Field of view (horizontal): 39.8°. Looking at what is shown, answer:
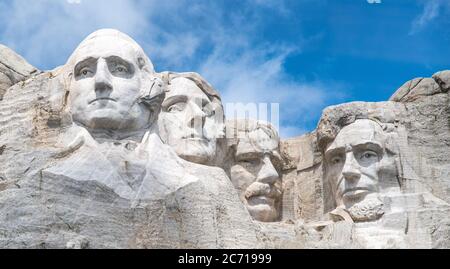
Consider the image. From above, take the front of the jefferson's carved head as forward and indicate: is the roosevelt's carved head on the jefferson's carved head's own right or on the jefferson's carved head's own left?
on the jefferson's carved head's own left

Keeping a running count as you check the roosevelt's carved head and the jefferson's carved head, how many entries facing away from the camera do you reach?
0

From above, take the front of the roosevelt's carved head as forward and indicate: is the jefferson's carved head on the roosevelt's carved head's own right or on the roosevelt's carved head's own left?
on the roosevelt's carved head's own right

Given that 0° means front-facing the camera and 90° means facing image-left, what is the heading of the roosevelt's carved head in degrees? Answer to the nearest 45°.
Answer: approximately 315°
